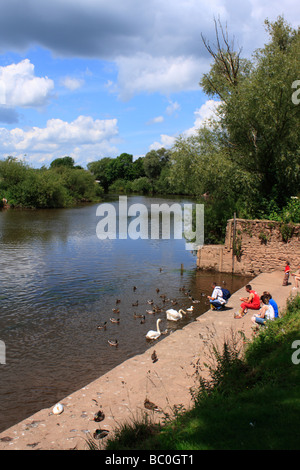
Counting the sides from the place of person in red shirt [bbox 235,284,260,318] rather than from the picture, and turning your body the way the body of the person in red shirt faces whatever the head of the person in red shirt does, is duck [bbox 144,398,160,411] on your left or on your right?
on your left

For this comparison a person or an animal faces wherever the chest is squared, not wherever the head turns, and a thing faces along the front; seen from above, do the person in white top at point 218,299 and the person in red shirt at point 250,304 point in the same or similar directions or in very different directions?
same or similar directions

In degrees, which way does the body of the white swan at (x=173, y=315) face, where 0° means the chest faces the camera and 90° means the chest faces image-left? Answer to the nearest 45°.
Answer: approximately 270°

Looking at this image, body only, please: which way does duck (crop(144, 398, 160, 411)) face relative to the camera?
to the viewer's left

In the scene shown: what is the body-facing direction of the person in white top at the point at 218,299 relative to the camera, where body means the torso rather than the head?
to the viewer's left

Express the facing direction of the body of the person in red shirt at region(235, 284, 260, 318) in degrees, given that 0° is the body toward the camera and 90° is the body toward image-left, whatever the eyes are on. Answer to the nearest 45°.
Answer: approximately 90°

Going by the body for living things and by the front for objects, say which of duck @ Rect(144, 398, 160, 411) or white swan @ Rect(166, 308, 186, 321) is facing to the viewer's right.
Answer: the white swan

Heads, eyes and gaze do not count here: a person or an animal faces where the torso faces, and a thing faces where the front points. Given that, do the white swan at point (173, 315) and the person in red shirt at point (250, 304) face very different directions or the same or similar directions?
very different directions

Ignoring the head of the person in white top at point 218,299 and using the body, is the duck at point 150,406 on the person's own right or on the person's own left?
on the person's own left

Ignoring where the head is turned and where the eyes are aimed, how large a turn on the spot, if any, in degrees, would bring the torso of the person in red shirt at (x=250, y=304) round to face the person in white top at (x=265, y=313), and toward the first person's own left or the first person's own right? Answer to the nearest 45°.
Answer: approximately 90° to the first person's own left

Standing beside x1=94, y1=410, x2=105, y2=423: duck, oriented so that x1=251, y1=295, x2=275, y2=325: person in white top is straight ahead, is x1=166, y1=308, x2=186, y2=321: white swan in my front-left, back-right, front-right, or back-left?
front-left

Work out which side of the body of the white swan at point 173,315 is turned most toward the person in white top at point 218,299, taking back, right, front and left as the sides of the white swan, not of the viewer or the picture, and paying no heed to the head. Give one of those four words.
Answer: front

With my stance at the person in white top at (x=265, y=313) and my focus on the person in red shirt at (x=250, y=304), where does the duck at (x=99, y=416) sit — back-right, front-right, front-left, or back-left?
back-left
